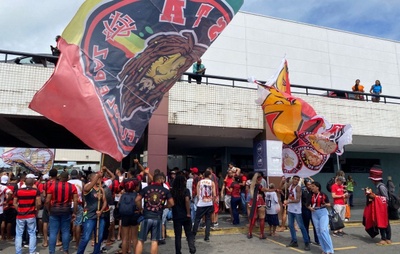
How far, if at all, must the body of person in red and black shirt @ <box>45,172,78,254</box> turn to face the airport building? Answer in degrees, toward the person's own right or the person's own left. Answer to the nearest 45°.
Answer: approximately 45° to the person's own right

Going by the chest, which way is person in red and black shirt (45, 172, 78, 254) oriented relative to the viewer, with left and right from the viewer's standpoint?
facing away from the viewer

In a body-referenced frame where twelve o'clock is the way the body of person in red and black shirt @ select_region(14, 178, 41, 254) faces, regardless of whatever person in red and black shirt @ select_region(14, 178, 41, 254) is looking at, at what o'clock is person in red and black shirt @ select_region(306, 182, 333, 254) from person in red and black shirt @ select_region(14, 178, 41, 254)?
person in red and black shirt @ select_region(306, 182, 333, 254) is roughly at 4 o'clock from person in red and black shirt @ select_region(14, 178, 41, 254).

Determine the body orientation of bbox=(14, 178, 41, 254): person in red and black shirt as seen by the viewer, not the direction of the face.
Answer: away from the camera

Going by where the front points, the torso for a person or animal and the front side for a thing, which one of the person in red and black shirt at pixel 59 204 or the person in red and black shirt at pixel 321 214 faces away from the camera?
the person in red and black shirt at pixel 59 204

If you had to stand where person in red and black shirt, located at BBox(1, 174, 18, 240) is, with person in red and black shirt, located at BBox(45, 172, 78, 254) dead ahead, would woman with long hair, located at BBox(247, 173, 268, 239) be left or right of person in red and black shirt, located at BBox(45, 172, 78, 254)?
left
